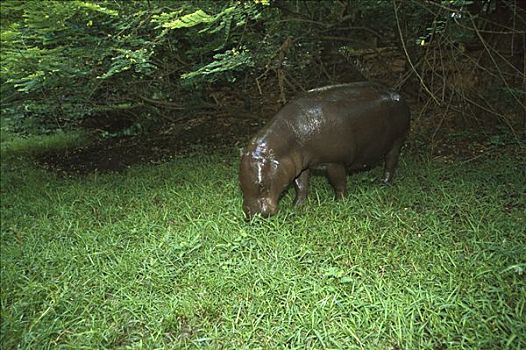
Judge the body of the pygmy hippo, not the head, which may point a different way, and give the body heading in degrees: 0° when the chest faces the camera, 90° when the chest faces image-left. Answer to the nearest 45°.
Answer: approximately 45°
